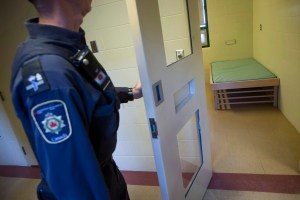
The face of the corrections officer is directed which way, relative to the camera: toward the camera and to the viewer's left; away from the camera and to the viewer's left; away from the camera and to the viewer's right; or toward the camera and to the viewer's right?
away from the camera and to the viewer's right

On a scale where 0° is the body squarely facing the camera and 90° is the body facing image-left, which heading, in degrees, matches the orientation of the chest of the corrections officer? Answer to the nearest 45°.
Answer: approximately 270°

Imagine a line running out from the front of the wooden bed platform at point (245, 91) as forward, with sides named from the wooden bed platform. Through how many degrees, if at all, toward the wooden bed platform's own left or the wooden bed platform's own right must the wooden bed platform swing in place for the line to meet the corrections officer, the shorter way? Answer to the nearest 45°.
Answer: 0° — it already faces them

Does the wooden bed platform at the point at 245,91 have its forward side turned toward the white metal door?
yes

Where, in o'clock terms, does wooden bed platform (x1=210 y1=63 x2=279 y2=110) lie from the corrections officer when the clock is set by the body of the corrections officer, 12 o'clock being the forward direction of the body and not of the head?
The wooden bed platform is roughly at 11 o'clock from the corrections officer.

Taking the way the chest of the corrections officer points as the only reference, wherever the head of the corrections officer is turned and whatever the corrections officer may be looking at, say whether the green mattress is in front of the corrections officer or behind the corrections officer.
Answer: in front
